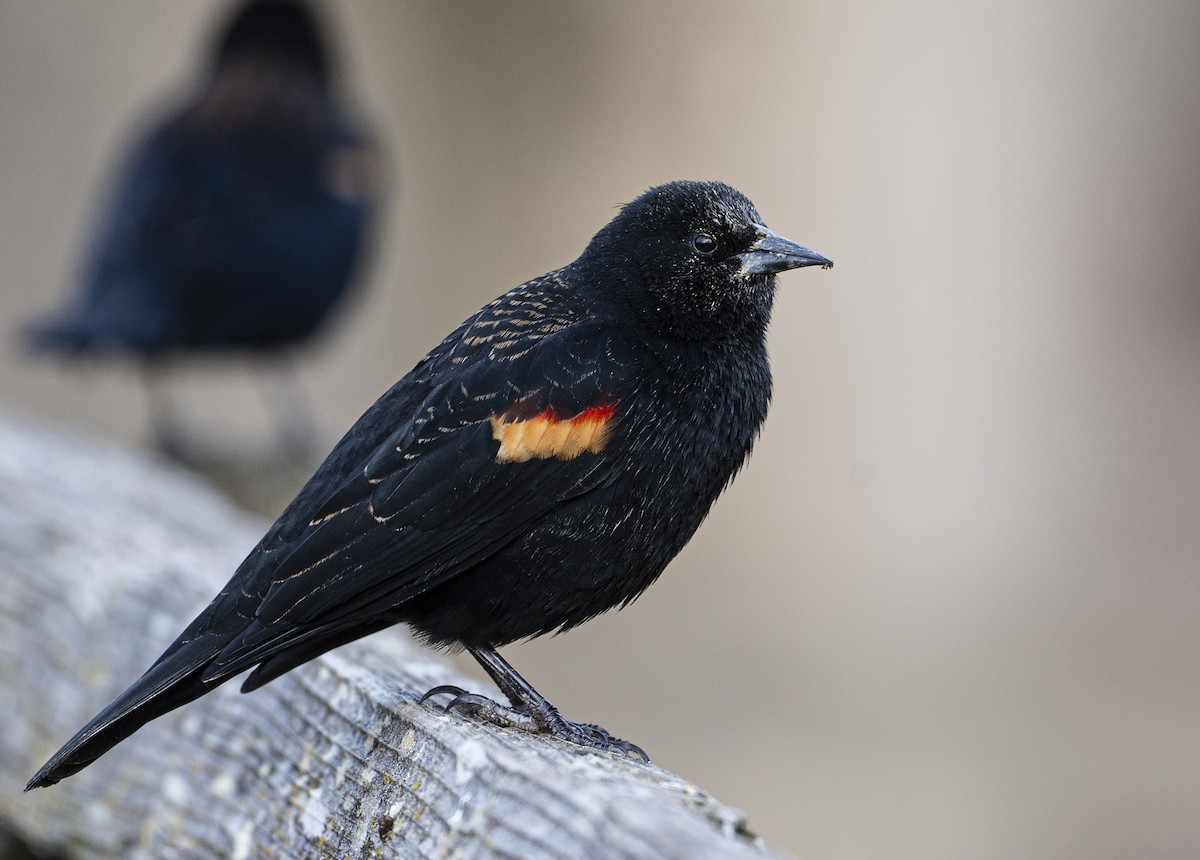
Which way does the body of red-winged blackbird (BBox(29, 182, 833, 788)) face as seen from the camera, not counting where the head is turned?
to the viewer's right

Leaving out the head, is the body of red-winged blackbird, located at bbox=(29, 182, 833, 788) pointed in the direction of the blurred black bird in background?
no
